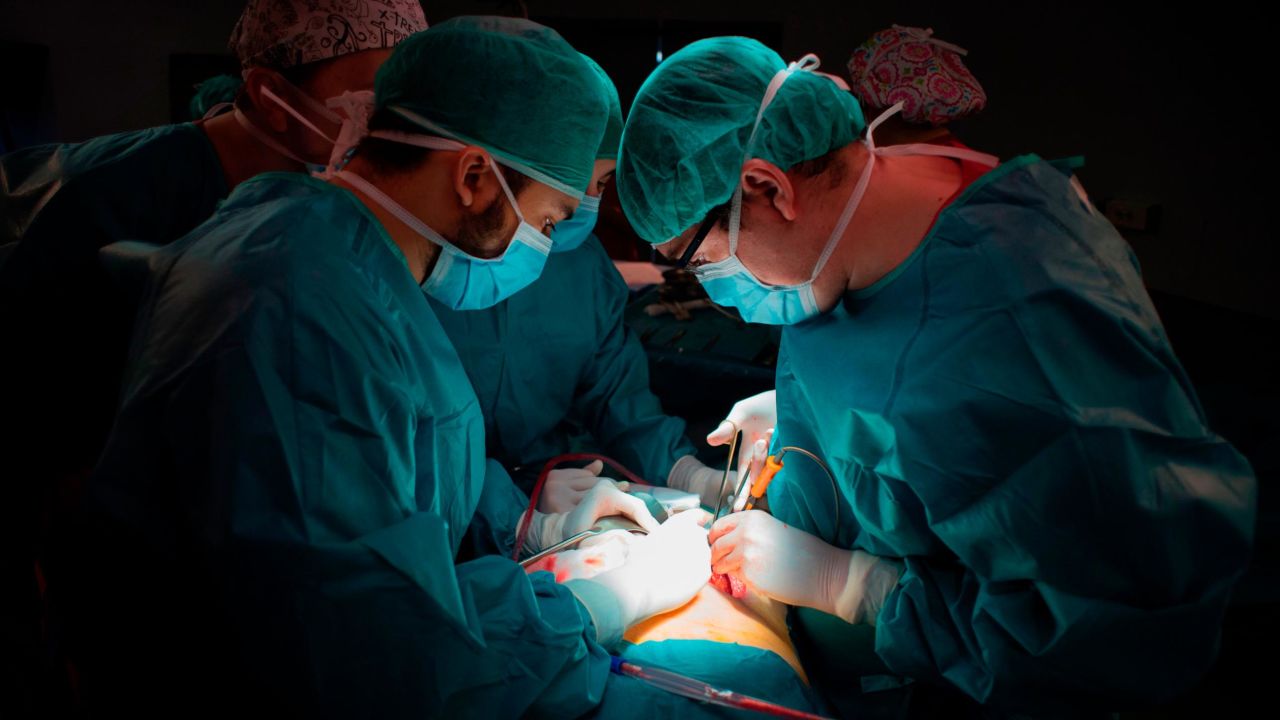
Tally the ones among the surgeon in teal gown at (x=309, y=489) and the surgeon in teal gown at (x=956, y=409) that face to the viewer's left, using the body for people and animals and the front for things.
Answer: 1

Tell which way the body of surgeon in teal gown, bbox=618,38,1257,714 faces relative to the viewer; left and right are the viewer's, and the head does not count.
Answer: facing to the left of the viewer

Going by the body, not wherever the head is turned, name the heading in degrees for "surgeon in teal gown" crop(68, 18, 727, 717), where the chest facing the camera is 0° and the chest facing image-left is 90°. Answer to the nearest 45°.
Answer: approximately 270°

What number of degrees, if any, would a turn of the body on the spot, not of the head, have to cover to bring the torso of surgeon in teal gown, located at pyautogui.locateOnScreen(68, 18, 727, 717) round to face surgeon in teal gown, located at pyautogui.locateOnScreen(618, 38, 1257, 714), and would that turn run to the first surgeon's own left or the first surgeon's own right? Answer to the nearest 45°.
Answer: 0° — they already face them

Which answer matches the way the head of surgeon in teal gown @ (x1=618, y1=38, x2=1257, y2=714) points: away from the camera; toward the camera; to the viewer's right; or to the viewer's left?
to the viewer's left

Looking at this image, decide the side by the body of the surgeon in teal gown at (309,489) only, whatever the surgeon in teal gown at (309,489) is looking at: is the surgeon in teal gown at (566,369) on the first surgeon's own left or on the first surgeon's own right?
on the first surgeon's own left

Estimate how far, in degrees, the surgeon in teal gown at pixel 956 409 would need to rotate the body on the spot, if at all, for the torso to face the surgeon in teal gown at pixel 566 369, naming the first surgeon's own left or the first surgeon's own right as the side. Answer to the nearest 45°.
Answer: approximately 45° to the first surgeon's own right

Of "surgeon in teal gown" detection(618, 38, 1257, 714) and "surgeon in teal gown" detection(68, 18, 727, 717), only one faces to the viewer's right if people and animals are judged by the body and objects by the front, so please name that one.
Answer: "surgeon in teal gown" detection(68, 18, 727, 717)

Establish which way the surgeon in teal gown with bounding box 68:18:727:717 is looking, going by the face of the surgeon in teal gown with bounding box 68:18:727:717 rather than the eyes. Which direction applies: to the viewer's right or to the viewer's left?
to the viewer's right
